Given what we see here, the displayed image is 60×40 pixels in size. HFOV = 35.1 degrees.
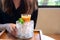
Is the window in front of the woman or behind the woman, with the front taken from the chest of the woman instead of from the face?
behind

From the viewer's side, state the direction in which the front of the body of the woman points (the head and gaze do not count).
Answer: toward the camera

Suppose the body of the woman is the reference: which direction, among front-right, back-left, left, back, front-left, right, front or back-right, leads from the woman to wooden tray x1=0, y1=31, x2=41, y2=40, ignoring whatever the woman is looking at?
front

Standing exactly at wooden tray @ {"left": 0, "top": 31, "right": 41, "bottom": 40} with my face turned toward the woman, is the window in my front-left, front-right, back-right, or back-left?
front-right

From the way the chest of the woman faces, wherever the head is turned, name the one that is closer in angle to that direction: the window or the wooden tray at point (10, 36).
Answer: the wooden tray
